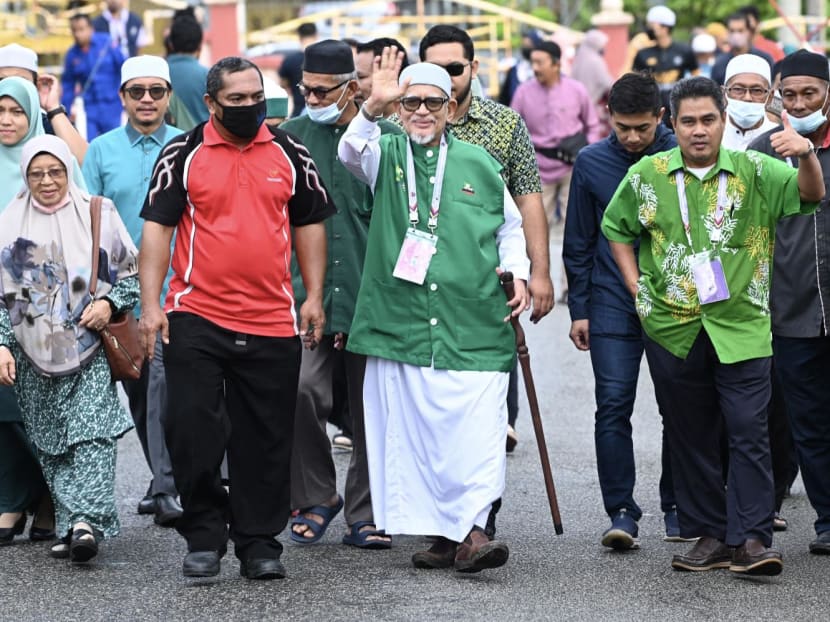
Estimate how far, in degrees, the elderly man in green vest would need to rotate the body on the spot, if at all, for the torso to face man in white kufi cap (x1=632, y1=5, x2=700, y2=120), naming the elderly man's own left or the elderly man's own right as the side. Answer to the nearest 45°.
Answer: approximately 180°

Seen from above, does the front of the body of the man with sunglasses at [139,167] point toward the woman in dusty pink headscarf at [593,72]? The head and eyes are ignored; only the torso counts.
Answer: no

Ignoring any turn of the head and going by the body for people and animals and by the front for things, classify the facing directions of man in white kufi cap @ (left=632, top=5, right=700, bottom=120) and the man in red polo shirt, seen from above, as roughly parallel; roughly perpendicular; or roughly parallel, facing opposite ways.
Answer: roughly parallel

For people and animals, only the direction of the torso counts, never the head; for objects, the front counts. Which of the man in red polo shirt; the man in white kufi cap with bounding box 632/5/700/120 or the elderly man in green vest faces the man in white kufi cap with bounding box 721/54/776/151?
the man in white kufi cap with bounding box 632/5/700/120

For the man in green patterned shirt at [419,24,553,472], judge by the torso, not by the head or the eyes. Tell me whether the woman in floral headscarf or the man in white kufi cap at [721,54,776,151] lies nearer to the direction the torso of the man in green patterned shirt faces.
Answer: the woman in floral headscarf

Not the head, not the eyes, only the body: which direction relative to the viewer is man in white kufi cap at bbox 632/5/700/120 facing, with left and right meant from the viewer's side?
facing the viewer

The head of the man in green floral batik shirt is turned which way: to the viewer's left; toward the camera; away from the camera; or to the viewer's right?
toward the camera

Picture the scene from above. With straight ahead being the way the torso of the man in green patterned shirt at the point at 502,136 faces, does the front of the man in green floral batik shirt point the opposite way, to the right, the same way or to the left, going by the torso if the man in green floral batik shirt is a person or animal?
the same way

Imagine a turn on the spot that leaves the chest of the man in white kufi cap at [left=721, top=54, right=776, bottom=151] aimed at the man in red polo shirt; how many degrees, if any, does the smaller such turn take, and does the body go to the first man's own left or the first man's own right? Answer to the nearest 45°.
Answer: approximately 45° to the first man's own right

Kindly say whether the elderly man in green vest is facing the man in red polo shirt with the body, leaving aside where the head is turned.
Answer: no

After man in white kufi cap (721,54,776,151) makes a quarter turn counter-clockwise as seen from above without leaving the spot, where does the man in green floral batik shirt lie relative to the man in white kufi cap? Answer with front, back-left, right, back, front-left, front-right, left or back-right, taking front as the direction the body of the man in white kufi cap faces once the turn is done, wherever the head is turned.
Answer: right

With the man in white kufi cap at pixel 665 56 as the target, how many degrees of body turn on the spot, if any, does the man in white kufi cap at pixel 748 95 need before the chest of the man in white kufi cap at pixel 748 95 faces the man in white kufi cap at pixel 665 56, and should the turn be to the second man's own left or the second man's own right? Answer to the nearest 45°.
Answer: approximately 180°

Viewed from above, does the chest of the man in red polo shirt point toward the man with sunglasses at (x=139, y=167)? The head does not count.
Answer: no

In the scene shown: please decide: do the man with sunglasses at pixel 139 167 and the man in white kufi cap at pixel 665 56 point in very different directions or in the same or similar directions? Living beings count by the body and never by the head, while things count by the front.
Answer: same or similar directions

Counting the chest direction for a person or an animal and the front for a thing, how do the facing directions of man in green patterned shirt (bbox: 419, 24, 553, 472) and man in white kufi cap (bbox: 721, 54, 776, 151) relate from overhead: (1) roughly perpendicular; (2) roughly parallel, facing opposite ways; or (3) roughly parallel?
roughly parallel

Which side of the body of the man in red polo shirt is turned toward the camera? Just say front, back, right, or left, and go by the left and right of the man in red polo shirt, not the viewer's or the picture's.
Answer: front

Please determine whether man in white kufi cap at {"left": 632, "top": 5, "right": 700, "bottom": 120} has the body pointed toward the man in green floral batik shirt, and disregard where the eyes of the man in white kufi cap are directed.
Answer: yes

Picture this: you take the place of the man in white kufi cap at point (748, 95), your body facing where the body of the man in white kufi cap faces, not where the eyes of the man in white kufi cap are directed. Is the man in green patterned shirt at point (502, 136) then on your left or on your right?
on your right

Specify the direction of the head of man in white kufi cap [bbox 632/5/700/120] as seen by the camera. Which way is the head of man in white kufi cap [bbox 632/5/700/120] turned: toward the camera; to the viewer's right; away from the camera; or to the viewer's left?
toward the camera
